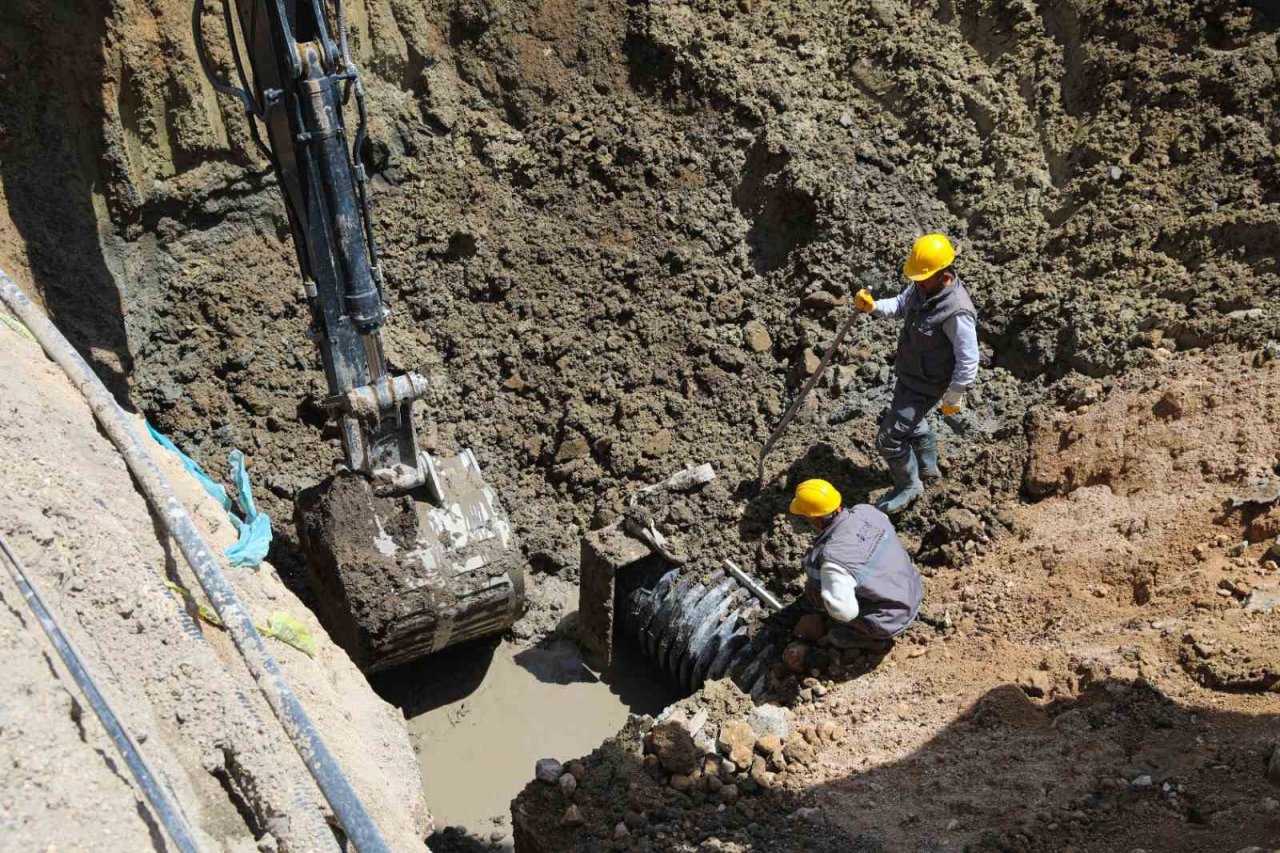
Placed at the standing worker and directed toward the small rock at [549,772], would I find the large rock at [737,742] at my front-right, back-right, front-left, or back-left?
front-left

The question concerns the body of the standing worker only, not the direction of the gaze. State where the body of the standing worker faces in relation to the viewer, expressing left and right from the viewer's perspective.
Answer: facing the viewer and to the left of the viewer

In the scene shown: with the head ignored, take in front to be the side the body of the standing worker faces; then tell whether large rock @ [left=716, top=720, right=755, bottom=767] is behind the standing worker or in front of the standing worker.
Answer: in front

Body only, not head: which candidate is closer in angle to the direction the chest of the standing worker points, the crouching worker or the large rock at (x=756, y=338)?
the crouching worker

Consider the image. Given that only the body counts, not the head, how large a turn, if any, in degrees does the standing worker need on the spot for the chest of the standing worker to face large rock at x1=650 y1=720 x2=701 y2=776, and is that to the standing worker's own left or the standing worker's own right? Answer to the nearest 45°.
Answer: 0° — they already face it

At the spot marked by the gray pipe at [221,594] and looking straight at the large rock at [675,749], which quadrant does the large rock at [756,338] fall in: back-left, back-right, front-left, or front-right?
front-left

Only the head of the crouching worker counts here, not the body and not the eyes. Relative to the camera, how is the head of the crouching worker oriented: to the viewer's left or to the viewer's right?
to the viewer's left

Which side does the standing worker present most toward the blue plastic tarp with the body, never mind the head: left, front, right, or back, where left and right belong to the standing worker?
front

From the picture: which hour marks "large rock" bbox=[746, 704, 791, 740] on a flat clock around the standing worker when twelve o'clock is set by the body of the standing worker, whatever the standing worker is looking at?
The large rock is roughly at 11 o'clock from the standing worker.

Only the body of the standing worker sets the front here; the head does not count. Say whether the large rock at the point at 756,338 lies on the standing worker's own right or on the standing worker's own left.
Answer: on the standing worker's own right

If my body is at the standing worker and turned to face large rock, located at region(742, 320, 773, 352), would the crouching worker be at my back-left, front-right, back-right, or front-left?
back-left

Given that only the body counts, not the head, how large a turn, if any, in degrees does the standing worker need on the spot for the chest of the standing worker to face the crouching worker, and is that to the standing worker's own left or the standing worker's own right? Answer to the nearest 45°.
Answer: approximately 45° to the standing worker's own left

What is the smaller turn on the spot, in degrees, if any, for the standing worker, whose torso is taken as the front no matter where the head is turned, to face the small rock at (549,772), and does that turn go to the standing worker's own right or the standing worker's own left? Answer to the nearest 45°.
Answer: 0° — they already face it

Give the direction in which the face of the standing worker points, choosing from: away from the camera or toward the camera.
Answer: toward the camera
